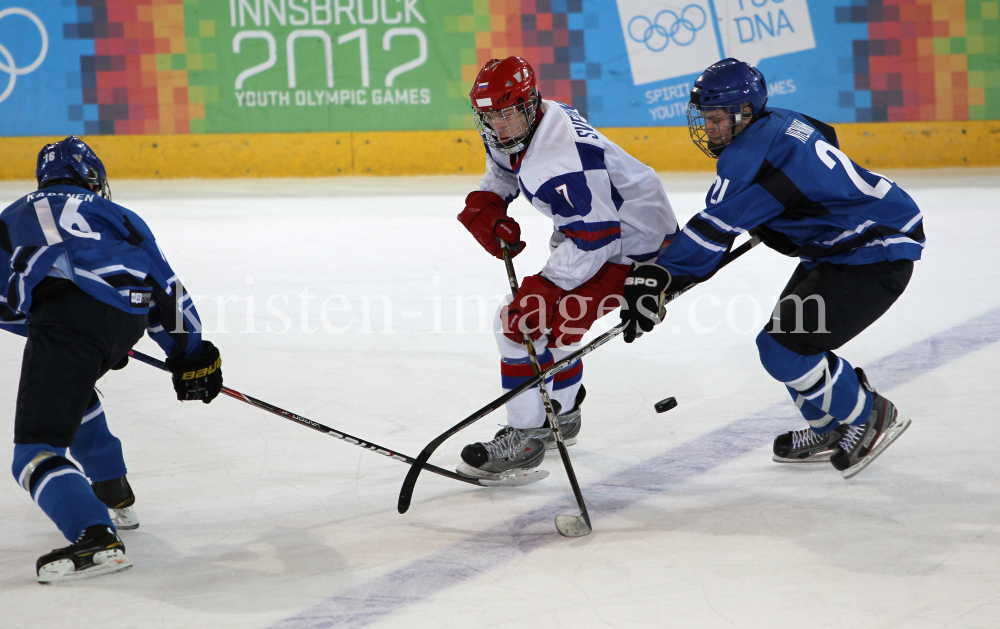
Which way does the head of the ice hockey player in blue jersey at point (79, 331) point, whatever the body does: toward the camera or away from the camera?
away from the camera

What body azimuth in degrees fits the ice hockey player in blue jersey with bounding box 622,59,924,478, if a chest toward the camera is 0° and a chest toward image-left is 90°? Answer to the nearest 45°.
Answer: approximately 90°

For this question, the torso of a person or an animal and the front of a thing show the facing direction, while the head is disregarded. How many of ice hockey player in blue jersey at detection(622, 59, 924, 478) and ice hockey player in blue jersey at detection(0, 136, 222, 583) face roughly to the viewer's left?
1

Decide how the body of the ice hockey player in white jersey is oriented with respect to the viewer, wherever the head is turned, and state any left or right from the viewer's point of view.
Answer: facing the viewer and to the left of the viewer

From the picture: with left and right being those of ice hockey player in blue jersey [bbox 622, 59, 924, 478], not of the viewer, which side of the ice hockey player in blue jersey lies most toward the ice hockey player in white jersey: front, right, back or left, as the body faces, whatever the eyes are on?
front
